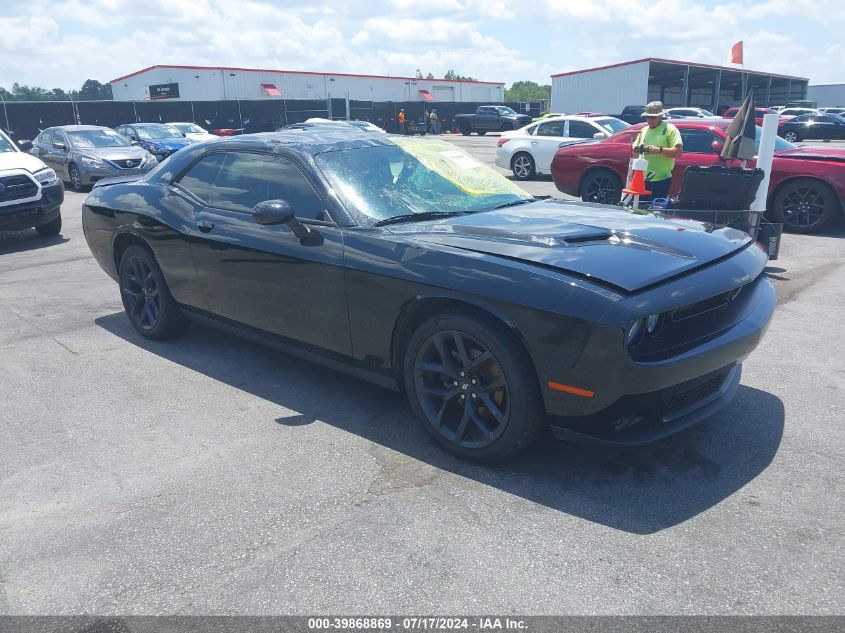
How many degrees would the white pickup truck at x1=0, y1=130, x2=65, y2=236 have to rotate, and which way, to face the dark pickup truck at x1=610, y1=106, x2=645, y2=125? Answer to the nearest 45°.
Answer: approximately 90° to its left

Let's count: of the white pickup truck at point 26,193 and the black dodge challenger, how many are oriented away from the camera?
0

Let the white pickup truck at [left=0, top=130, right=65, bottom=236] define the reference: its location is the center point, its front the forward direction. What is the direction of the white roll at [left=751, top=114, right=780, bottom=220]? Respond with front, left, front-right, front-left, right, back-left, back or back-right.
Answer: front

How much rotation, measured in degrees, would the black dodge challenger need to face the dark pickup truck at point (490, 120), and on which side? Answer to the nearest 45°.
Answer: approximately 135° to its left

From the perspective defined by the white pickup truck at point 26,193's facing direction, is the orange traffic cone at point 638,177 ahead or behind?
ahead

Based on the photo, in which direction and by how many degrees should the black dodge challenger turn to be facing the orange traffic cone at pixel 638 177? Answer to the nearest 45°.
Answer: approximately 90° to its left

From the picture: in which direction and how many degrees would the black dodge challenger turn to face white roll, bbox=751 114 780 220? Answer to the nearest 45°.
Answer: approximately 90° to its left

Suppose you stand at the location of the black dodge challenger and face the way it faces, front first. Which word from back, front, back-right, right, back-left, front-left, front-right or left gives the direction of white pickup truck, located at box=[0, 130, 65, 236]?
back

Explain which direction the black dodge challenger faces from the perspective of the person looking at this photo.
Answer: facing the viewer and to the right of the viewer
